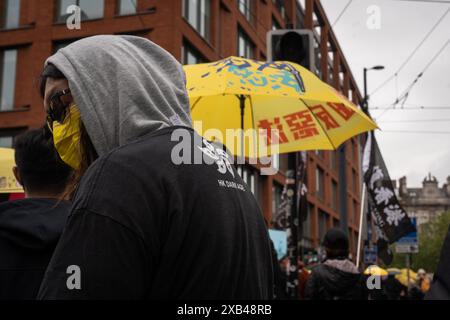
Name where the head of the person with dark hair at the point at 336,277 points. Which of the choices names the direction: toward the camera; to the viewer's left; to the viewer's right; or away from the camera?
away from the camera

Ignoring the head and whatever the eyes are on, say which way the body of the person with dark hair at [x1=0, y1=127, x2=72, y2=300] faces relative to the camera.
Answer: away from the camera

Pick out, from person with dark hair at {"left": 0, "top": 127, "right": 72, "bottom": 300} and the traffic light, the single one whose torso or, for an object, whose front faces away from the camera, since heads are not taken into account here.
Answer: the person with dark hair

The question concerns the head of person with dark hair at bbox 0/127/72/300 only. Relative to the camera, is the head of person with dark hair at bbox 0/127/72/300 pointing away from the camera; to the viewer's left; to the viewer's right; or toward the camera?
away from the camera

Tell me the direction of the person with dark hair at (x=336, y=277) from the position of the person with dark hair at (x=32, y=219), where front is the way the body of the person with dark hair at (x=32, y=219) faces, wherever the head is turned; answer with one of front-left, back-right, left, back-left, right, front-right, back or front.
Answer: front-right

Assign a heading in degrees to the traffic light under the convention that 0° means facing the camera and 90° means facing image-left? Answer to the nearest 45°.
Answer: approximately 0°

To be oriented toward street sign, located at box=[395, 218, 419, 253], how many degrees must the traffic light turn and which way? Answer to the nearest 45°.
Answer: approximately 180°

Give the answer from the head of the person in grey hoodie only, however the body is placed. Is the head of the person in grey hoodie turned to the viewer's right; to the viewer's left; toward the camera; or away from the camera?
to the viewer's left

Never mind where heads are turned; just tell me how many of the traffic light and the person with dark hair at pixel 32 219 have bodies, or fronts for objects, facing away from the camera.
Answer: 1

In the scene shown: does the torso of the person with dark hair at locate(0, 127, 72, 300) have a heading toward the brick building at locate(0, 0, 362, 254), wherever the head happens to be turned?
yes

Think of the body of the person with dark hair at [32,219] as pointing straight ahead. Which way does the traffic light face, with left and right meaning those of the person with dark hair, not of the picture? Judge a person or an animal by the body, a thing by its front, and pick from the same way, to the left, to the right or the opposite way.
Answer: the opposite way
